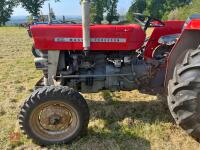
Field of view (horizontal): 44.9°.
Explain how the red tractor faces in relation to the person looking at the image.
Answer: facing to the left of the viewer
